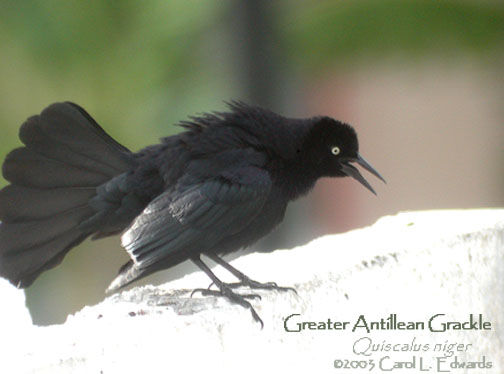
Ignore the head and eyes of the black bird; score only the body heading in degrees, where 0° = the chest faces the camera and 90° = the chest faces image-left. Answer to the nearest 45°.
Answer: approximately 270°
